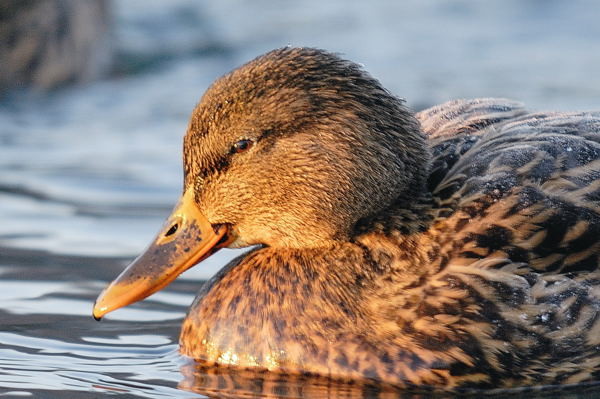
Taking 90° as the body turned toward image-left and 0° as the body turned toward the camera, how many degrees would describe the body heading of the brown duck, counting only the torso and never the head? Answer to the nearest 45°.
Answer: approximately 90°
